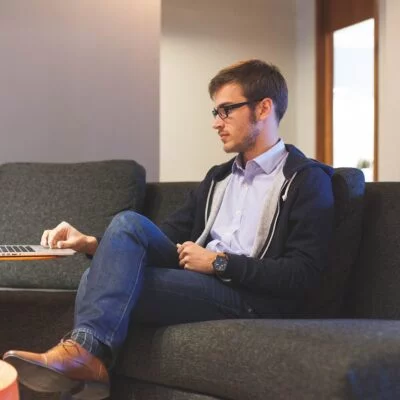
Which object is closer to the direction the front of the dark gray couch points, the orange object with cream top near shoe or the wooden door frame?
the orange object with cream top near shoe

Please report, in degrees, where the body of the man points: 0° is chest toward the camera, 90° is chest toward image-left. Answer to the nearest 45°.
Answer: approximately 45°

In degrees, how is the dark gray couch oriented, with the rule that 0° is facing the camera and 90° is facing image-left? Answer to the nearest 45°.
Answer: approximately 45°

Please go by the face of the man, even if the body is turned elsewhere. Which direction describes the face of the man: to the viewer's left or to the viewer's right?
to the viewer's left
